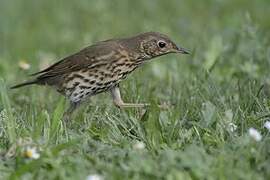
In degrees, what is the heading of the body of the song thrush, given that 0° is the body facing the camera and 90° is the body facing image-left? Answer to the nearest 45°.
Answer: approximately 270°
